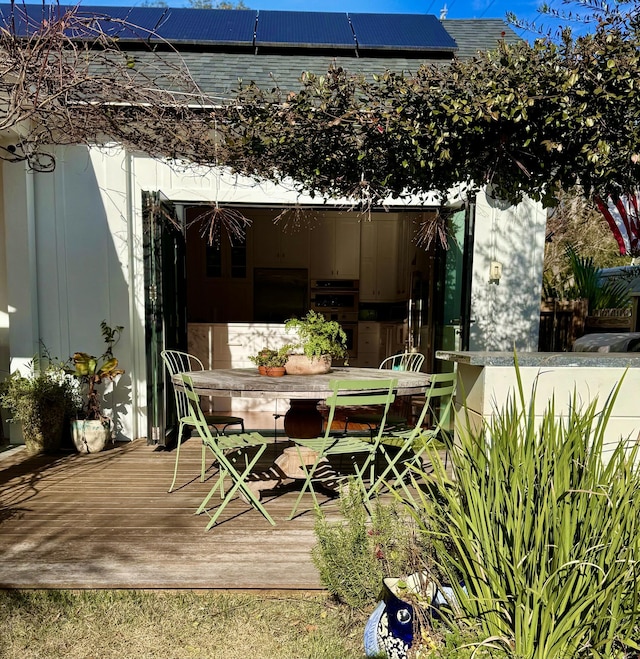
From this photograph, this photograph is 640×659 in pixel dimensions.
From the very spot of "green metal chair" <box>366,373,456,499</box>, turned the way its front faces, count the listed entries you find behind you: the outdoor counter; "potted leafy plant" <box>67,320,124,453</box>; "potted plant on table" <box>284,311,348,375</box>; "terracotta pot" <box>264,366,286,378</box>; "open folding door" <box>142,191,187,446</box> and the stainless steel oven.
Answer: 1

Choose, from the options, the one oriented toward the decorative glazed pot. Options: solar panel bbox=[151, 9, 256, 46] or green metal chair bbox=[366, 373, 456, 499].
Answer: the solar panel

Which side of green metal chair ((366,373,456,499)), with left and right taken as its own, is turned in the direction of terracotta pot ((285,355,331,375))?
front

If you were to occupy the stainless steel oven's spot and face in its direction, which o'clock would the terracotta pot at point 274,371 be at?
The terracotta pot is roughly at 12 o'clock from the stainless steel oven.

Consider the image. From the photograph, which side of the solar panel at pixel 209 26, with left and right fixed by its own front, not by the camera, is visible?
front

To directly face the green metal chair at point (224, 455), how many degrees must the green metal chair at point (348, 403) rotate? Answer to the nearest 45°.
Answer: approximately 45° to its left

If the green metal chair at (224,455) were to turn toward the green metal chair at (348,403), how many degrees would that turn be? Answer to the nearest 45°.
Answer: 0° — it already faces it

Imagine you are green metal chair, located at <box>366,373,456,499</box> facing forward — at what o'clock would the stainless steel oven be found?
The stainless steel oven is roughly at 1 o'clock from the green metal chair.

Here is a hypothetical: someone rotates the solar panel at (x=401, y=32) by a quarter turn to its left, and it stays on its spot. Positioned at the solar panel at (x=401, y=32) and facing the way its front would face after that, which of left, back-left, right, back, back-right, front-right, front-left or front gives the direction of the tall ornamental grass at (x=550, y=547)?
right

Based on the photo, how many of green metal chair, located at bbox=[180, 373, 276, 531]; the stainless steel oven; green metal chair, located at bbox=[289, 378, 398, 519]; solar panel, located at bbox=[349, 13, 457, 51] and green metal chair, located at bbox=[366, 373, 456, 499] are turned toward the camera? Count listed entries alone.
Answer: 2

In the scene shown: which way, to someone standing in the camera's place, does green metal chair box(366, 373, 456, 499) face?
facing away from the viewer and to the left of the viewer

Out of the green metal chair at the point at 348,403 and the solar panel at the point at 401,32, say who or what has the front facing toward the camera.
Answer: the solar panel
